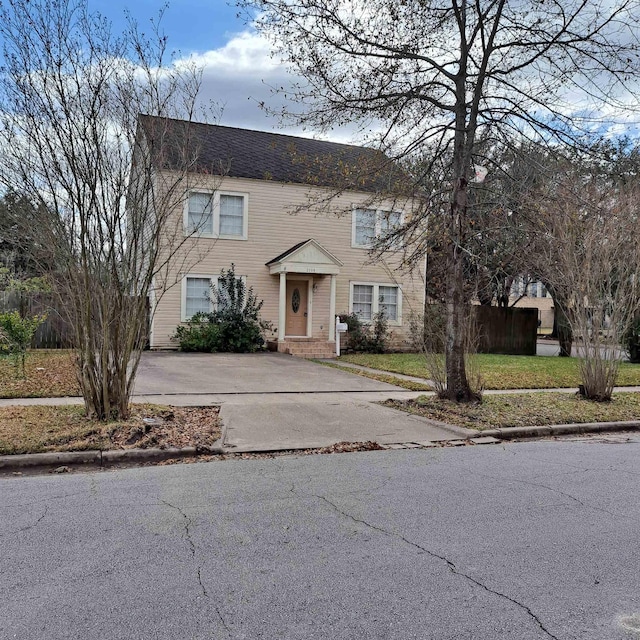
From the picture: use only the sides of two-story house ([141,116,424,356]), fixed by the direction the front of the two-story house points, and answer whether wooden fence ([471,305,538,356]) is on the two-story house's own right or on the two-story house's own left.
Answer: on the two-story house's own left

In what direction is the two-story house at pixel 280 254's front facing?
toward the camera

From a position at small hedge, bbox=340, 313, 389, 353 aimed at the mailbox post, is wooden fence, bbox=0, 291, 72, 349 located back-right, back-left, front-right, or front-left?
front-right

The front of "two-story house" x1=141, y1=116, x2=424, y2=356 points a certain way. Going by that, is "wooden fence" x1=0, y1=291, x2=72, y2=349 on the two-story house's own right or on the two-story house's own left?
on the two-story house's own right
